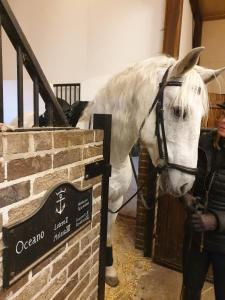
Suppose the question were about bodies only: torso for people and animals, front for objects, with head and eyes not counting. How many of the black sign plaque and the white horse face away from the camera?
0

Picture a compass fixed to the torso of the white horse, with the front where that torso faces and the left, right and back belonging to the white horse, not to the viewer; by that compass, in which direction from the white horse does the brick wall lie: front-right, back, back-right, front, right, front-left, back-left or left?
right

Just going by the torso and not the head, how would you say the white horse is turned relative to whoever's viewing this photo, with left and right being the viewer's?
facing the viewer and to the right of the viewer

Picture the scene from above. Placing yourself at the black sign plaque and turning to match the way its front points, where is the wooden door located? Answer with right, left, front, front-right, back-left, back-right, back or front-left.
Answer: left

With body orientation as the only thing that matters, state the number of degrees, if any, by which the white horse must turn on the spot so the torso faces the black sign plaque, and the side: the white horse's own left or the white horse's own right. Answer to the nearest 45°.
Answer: approximately 90° to the white horse's own right
